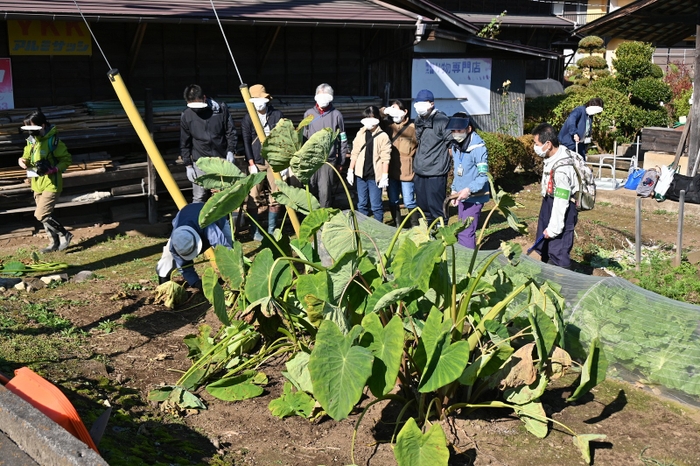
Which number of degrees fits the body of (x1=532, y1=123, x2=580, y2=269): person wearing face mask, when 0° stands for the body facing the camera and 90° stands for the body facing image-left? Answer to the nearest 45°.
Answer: approximately 90°

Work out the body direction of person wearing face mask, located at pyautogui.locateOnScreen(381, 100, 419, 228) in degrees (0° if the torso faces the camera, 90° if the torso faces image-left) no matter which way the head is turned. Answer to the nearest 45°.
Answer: approximately 45°

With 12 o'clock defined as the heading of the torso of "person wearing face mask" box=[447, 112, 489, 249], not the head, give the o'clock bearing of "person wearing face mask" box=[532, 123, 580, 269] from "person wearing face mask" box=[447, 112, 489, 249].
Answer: "person wearing face mask" box=[532, 123, 580, 269] is roughly at 9 o'clock from "person wearing face mask" box=[447, 112, 489, 249].

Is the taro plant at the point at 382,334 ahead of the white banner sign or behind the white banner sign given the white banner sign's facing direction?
ahead

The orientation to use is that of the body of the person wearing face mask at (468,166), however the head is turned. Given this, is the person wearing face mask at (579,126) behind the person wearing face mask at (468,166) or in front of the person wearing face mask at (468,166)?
behind

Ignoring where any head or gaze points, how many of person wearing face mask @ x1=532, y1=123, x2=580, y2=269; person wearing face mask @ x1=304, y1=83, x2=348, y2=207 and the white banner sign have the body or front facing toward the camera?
2

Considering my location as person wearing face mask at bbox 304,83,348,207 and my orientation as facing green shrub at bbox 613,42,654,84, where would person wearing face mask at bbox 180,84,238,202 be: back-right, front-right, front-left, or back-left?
back-left

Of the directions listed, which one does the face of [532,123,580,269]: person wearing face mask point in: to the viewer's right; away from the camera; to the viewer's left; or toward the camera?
to the viewer's left

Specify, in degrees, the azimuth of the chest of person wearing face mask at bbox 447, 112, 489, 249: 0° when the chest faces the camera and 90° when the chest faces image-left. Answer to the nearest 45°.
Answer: approximately 45°

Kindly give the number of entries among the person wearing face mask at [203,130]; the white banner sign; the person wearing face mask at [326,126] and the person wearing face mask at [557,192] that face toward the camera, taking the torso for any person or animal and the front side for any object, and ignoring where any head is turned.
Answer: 3

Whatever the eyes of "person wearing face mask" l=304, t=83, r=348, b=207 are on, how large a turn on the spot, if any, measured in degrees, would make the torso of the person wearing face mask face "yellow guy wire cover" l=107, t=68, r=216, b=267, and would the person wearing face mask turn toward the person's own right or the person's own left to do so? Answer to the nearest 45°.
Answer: approximately 45° to the person's own right

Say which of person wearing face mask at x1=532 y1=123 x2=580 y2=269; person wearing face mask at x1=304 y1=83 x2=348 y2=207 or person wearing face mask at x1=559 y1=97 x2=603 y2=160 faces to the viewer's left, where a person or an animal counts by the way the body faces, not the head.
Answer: person wearing face mask at x1=532 y1=123 x2=580 y2=269

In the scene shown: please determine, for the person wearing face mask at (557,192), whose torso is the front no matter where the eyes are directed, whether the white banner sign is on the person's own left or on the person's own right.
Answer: on the person's own right
